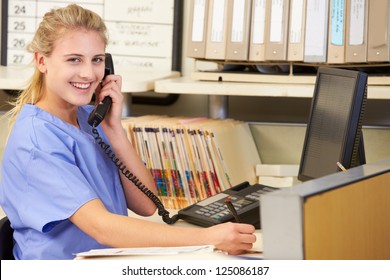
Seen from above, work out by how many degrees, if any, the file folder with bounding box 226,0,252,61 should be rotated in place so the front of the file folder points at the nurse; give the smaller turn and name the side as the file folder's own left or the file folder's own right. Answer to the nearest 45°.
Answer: approximately 45° to the file folder's own right

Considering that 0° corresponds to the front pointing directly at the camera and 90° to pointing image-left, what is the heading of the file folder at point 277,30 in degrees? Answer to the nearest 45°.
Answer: approximately 0°

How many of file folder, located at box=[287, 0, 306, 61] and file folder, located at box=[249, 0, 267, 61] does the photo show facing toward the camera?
2
